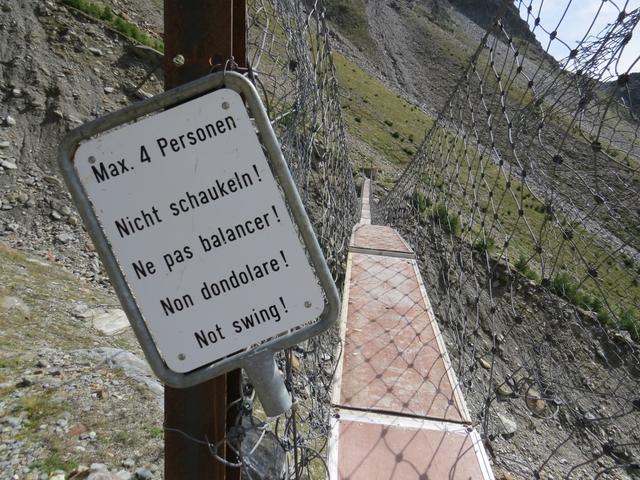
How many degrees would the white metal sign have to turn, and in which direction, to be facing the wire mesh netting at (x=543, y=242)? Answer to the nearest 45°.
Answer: approximately 135° to its left

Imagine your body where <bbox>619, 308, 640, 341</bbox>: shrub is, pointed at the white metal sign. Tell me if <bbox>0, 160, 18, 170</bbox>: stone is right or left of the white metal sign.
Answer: right

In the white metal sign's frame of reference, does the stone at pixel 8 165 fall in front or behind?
behind

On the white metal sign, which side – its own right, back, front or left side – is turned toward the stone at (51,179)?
back

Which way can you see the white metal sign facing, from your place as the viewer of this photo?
facing the viewer

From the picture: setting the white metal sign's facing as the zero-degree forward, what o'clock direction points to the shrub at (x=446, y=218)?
The shrub is roughly at 7 o'clock from the white metal sign.

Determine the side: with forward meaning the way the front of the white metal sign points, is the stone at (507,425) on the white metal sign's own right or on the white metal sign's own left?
on the white metal sign's own left

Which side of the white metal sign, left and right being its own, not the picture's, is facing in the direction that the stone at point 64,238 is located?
back
